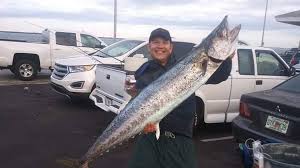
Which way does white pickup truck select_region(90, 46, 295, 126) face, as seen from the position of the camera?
facing away from the viewer and to the right of the viewer

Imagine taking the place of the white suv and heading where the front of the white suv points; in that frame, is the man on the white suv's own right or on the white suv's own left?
on the white suv's own left

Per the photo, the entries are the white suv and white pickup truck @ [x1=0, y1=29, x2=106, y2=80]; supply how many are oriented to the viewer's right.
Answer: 1

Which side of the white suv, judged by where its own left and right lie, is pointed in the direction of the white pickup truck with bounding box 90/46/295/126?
left

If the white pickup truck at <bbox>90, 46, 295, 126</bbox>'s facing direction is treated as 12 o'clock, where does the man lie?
The man is roughly at 5 o'clock from the white pickup truck.

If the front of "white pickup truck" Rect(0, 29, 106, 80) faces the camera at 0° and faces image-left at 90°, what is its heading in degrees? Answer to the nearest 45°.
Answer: approximately 270°

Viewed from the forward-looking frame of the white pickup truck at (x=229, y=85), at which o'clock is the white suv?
The white suv is roughly at 8 o'clock from the white pickup truck.

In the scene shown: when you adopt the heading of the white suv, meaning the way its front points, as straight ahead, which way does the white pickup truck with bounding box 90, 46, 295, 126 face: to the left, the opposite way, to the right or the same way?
the opposite way

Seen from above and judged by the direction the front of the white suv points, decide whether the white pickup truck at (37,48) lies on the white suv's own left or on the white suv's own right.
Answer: on the white suv's own right
